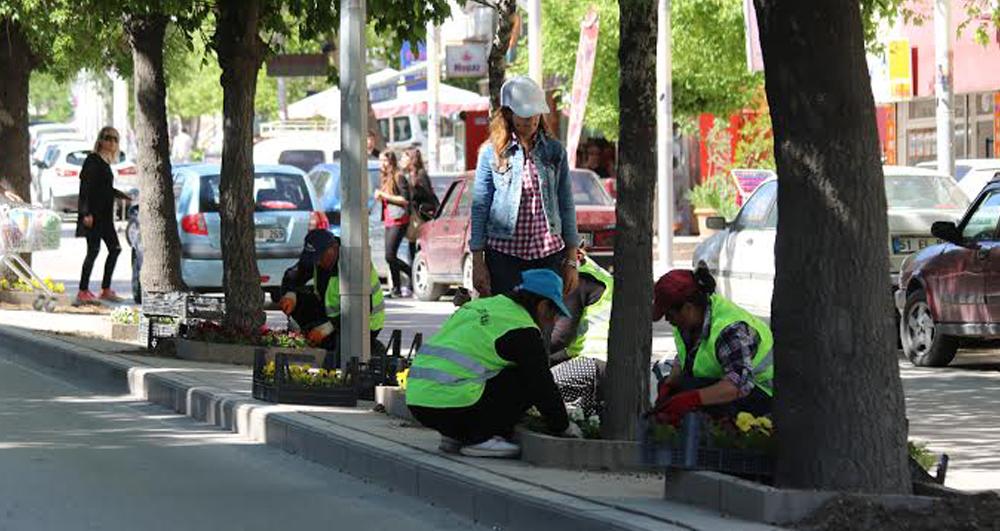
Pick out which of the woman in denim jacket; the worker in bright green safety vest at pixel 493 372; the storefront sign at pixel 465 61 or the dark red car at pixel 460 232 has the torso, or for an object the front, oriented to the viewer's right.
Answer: the worker in bright green safety vest

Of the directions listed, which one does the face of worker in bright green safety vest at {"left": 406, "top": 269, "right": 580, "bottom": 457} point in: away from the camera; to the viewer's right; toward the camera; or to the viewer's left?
to the viewer's right

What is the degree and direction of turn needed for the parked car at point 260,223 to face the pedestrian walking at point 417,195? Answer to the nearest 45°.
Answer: approximately 90° to its right

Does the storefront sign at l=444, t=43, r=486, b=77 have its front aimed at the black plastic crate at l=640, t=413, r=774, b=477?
yes

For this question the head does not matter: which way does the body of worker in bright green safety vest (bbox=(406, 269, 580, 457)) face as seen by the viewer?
to the viewer's right

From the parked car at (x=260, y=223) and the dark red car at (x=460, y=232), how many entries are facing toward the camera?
0

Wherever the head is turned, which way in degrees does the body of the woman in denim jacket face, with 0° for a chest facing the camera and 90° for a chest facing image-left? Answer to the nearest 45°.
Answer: approximately 0°

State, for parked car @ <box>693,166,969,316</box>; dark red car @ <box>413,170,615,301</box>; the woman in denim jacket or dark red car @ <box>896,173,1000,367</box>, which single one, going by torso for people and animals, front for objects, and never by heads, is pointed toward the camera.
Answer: the woman in denim jacket

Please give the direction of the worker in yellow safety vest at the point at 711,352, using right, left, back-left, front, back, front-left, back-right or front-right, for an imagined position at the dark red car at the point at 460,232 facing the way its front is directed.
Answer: back-left

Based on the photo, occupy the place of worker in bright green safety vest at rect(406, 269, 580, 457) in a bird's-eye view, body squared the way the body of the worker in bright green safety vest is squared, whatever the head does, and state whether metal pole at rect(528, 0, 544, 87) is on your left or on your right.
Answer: on your left
